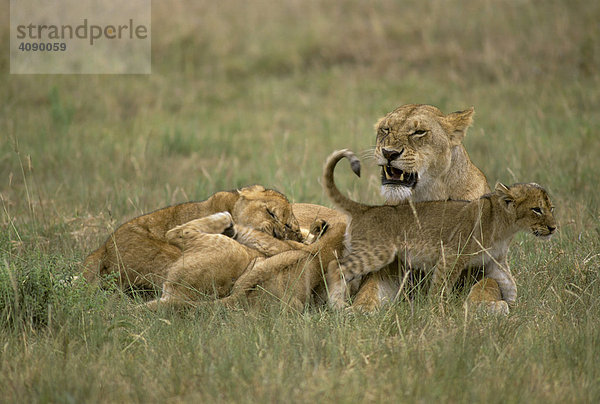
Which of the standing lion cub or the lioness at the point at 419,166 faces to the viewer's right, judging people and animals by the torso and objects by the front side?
the standing lion cub

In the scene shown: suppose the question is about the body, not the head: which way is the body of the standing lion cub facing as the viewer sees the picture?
to the viewer's right

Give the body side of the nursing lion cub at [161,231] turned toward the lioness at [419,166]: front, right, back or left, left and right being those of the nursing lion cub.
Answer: front

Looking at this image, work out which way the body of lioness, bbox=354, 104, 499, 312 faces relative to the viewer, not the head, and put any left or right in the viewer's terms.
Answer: facing the viewer and to the left of the viewer

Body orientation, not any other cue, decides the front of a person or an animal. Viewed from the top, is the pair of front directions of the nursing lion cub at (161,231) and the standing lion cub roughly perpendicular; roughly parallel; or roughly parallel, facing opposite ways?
roughly parallel

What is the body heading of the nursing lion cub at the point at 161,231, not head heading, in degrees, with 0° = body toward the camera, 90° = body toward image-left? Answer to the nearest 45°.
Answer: approximately 270°
